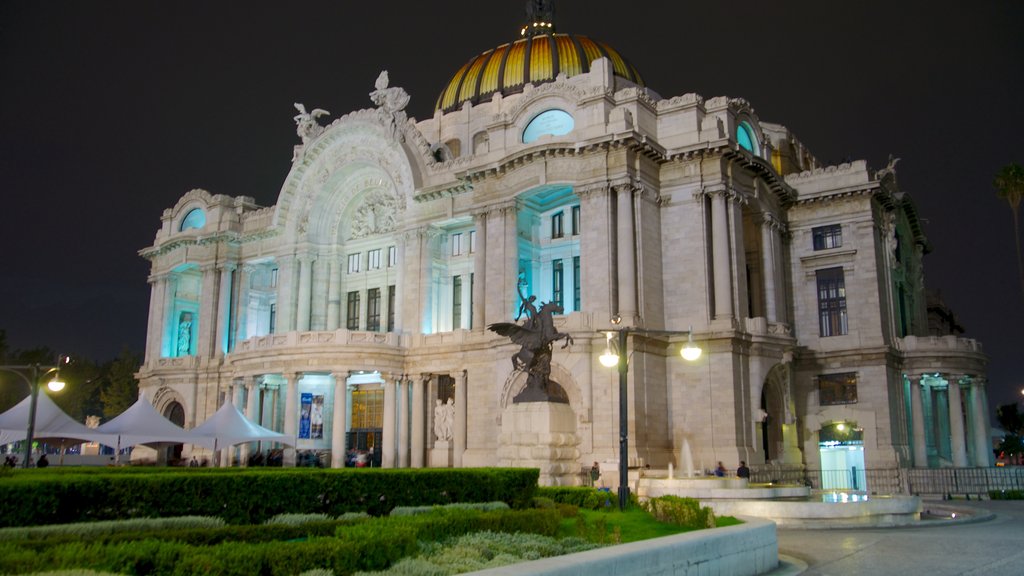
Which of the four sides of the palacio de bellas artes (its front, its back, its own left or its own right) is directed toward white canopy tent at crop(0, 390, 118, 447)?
front

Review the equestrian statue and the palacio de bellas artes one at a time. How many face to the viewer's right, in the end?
1

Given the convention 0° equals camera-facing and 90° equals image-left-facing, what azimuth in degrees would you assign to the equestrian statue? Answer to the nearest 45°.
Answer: approximately 270°

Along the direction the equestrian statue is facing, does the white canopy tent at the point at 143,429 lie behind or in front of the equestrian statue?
behind

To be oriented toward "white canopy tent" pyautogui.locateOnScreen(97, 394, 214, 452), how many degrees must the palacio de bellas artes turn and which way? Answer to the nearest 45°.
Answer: approximately 45° to its right

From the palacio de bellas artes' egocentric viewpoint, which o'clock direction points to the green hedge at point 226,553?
The green hedge is roughly at 11 o'clock from the palacio de bellas artes.

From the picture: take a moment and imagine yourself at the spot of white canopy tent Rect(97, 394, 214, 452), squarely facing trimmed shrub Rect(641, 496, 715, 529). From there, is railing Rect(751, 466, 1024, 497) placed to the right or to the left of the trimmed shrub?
left

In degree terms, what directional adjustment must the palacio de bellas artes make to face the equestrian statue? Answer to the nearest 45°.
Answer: approximately 45° to its left

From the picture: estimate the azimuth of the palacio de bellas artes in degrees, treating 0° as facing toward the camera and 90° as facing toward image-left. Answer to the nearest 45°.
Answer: approximately 45°

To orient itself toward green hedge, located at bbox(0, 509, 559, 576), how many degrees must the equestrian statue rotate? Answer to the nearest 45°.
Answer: approximately 90° to its right
